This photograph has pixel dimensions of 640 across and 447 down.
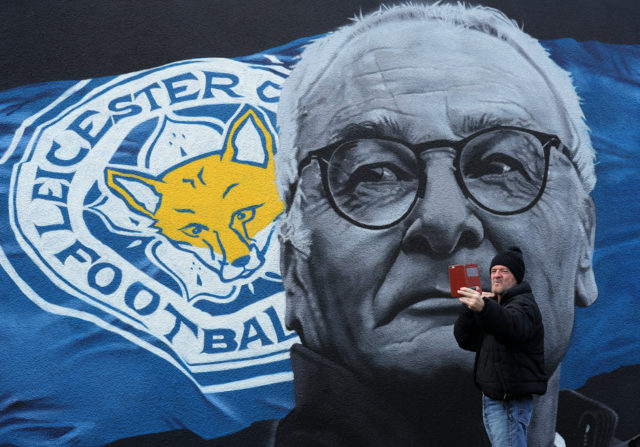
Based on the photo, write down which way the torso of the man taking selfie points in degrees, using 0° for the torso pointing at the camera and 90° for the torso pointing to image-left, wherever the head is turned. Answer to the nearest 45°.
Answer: approximately 45°

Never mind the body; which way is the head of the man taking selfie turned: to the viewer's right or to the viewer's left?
to the viewer's left
